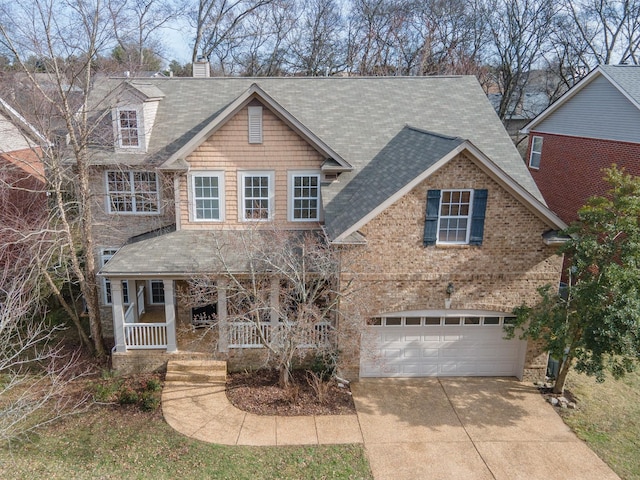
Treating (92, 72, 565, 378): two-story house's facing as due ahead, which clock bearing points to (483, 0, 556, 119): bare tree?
The bare tree is roughly at 7 o'clock from the two-story house.

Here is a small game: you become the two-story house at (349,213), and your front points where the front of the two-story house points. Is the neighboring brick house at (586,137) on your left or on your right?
on your left

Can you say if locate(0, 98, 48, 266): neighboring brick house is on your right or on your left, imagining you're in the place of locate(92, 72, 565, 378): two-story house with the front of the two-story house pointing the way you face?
on your right

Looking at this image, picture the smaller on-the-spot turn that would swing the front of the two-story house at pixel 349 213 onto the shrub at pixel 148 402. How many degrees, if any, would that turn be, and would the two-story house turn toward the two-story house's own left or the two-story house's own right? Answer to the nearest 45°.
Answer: approximately 45° to the two-story house's own right

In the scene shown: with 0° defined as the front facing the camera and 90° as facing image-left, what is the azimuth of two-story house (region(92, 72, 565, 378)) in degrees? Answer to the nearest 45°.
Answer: approximately 0°

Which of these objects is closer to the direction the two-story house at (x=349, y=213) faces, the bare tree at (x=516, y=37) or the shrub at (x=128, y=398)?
the shrub

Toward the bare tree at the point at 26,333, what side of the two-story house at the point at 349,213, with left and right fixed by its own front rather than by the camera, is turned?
right

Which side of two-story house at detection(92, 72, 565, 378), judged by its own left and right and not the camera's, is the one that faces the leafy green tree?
left
